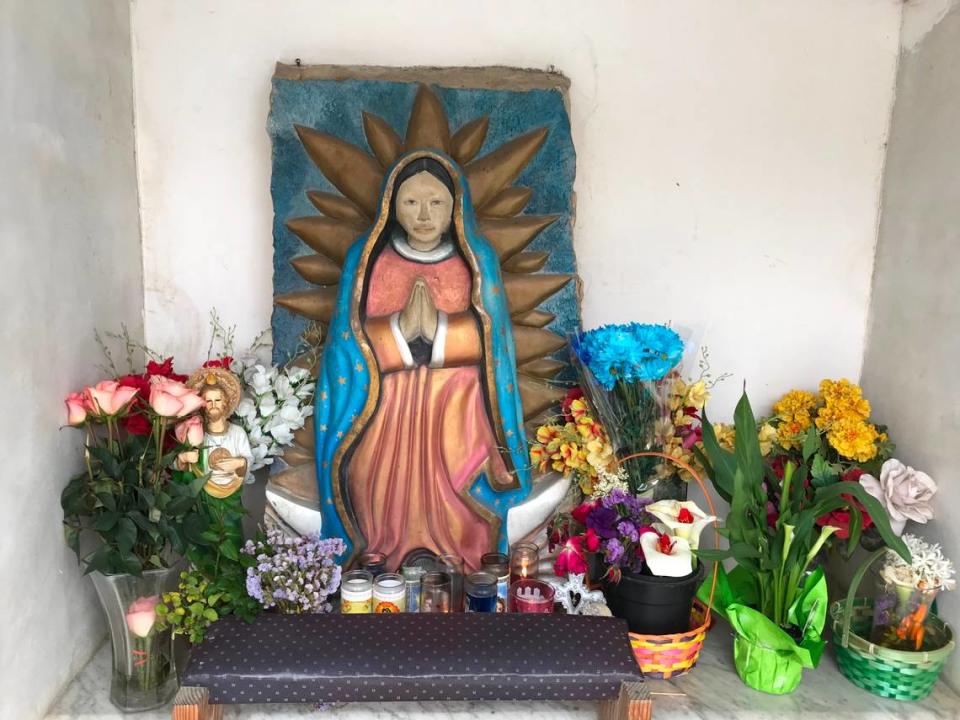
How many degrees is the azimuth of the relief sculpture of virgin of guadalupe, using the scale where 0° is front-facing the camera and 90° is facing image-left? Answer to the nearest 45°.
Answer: approximately 0°

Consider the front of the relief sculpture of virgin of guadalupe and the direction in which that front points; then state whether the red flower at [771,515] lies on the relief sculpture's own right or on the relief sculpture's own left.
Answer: on the relief sculpture's own left

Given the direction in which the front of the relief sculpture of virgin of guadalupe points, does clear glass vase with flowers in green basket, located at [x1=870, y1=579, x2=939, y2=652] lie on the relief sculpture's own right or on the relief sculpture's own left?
on the relief sculpture's own left

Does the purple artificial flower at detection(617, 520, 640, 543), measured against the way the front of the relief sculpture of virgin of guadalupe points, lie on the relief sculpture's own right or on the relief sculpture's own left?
on the relief sculpture's own left

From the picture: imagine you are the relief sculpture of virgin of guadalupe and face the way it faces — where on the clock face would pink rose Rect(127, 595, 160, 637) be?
The pink rose is roughly at 2 o'clock from the relief sculpture of virgin of guadalupe.

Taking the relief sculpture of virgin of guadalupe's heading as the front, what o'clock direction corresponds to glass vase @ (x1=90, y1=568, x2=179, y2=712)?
The glass vase is roughly at 2 o'clock from the relief sculpture of virgin of guadalupe.

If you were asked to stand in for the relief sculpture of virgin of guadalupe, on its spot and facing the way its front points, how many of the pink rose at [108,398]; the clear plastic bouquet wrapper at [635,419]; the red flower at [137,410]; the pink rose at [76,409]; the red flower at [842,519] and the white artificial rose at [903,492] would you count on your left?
3

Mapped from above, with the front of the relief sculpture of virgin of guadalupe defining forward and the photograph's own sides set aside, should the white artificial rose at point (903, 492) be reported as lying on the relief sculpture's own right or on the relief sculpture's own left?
on the relief sculpture's own left
